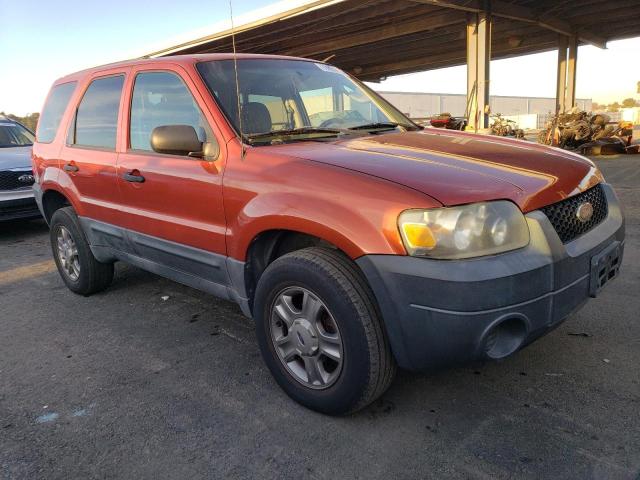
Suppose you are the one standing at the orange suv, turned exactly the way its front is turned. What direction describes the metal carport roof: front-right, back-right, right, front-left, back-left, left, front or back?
back-left

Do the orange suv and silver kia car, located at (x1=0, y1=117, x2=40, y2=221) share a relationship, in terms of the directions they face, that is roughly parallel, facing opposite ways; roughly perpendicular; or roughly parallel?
roughly parallel

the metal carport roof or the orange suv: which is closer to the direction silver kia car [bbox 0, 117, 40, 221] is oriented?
the orange suv

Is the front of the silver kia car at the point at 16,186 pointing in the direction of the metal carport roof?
no

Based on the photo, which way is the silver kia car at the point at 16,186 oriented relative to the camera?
toward the camera

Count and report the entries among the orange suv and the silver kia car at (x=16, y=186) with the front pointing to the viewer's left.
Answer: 0

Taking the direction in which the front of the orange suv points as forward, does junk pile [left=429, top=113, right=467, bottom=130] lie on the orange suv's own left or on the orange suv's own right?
on the orange suv's own left

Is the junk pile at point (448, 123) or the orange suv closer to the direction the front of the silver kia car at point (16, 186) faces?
the orange suv

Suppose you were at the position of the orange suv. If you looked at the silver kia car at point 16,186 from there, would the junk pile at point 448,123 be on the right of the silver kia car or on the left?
right

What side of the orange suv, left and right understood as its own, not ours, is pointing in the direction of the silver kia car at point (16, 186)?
back

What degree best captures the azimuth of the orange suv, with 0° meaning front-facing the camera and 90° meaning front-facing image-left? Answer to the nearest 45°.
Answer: approximately 315°

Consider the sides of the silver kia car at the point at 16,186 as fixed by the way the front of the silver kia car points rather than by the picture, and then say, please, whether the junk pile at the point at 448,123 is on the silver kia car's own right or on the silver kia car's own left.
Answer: on the silver kia car's own left
